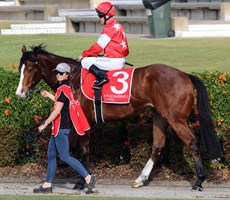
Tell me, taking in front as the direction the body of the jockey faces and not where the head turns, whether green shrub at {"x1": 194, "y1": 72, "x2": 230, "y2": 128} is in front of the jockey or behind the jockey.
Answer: behind

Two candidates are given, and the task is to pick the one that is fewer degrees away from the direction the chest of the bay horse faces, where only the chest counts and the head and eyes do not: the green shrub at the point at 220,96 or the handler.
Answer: the handler

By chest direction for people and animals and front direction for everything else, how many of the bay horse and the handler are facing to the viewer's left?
2

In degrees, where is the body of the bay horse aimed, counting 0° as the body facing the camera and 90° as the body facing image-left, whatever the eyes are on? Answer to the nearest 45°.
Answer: approximately 90°

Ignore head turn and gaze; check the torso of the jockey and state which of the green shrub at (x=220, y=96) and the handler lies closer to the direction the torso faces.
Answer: the handler

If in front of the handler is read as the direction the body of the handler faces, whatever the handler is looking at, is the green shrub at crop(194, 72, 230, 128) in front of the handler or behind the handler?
behind

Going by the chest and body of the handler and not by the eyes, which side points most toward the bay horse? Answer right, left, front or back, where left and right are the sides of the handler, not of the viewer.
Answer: back

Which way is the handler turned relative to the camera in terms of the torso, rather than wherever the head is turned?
to the viewer's left

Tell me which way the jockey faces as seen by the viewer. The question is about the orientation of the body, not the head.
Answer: to the viewer's left

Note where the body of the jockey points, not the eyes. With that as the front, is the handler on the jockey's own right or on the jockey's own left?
on the jockey's own left

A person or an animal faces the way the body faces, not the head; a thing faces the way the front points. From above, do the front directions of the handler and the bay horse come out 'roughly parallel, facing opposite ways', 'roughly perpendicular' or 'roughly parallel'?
roughly parallel

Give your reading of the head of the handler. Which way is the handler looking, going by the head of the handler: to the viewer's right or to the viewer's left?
to the viewer's left

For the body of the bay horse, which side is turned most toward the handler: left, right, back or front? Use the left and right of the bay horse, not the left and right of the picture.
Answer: front
